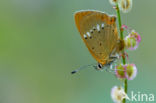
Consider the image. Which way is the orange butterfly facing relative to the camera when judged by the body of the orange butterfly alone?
to the viewer's left
